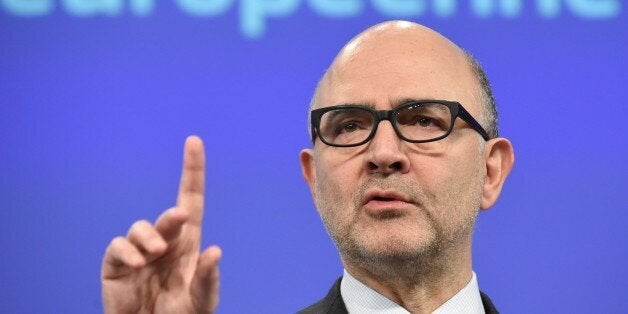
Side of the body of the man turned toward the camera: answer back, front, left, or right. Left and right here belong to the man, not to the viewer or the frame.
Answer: front

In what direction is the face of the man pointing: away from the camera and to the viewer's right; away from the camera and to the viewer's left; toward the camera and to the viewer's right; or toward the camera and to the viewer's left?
toward the camera and to the viewer's left
